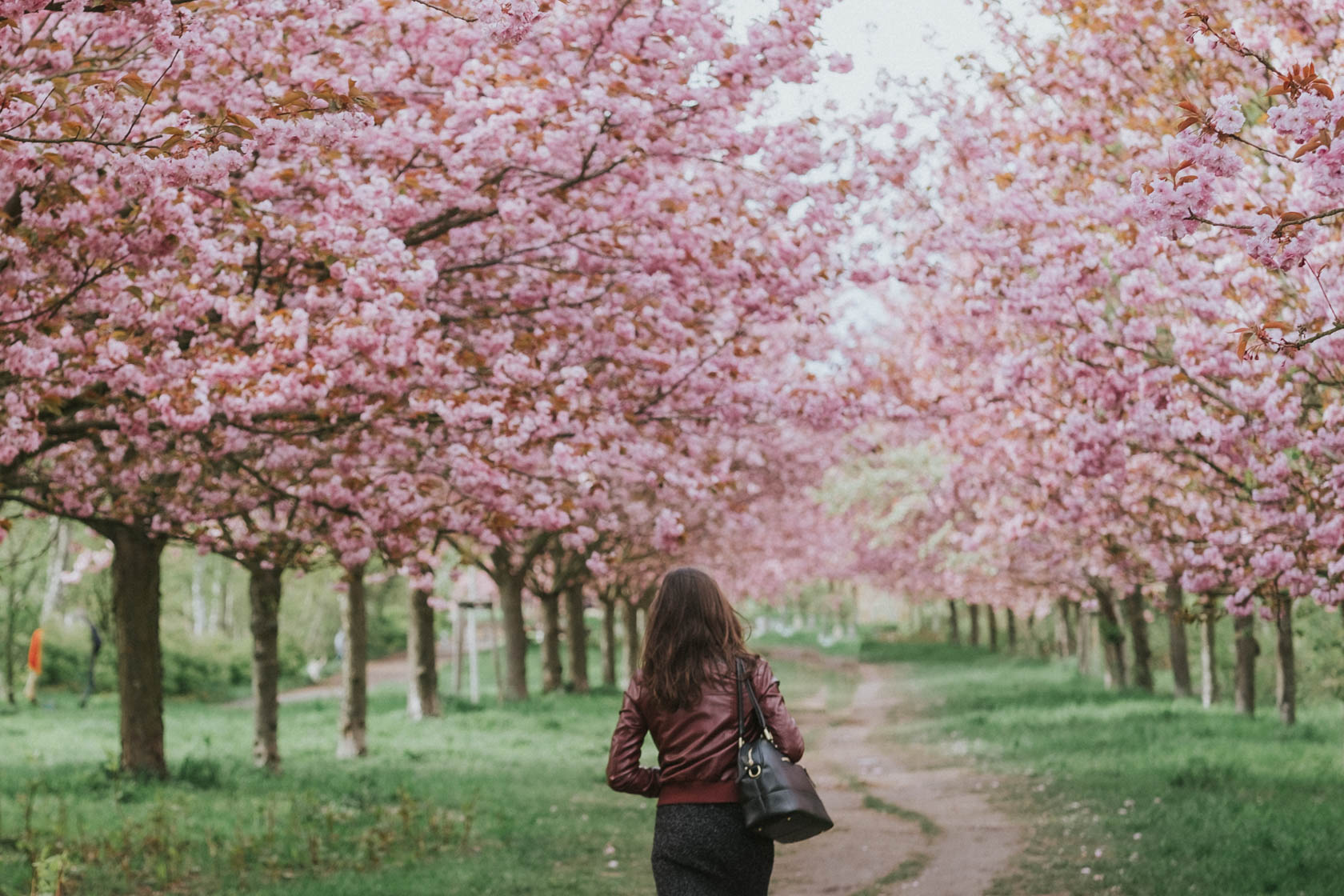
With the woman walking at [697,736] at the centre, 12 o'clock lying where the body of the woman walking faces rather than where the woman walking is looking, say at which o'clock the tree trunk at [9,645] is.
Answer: The tree trunk is roughly at 11 o'clock from the woman walking.

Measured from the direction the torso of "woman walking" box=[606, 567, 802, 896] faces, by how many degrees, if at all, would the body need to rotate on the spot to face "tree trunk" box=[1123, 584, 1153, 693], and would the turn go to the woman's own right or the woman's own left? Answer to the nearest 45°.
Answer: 0° — they already face it

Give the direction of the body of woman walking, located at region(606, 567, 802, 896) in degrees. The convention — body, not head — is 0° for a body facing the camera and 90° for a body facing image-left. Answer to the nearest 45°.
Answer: approximately 180°

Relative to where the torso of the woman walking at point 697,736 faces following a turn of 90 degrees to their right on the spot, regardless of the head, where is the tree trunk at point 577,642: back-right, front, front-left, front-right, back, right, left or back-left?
left

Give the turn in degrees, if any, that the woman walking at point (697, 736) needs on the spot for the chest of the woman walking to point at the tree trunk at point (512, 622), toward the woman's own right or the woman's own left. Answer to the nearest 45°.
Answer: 0° — they already face it

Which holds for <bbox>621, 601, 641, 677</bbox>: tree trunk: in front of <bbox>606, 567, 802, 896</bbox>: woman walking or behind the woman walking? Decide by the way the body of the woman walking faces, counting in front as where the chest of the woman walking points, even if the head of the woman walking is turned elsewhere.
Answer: in front

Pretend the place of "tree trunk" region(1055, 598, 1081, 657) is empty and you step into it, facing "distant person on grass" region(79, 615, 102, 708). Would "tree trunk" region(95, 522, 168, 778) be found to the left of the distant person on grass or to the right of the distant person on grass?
left

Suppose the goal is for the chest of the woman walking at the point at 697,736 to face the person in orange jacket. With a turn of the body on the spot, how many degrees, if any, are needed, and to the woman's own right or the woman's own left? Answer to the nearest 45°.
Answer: approximately 45° to the woman's own left

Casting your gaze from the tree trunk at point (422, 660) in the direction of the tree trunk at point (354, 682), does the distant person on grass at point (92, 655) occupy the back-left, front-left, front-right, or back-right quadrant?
back-right

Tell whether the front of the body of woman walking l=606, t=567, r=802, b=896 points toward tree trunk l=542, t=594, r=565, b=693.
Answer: yes
